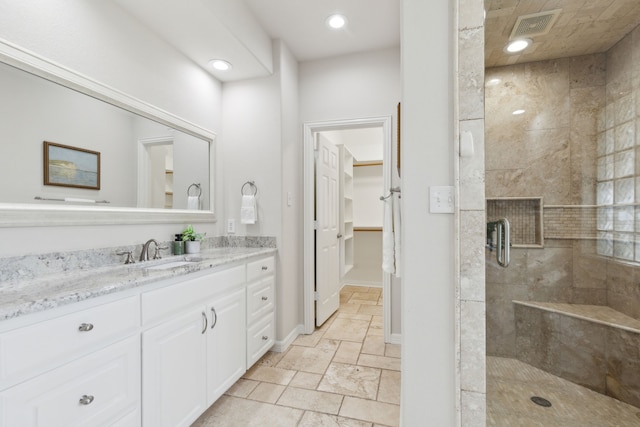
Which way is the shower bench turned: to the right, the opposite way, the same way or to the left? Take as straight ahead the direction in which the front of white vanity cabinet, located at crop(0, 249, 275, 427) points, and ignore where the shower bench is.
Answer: the opposite way

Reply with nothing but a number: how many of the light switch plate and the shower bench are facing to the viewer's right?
0

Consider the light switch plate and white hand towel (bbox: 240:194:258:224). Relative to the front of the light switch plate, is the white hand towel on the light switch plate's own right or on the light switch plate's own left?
on the light switch plate's own right

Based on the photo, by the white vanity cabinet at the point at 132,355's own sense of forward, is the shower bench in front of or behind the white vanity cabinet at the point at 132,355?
in front

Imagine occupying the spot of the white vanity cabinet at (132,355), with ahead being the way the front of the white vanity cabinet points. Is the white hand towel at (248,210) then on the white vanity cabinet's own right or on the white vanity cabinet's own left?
on the white vanity cabinet's own left

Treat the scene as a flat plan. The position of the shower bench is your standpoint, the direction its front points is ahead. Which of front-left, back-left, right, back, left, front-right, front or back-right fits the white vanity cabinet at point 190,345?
front

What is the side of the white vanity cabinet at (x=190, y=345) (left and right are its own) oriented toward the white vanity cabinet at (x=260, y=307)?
left

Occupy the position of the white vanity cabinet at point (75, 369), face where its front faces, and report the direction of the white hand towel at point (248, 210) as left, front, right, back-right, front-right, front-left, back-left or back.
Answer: left

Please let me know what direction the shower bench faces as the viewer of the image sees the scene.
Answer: facing the viewer and to the left of the viewer

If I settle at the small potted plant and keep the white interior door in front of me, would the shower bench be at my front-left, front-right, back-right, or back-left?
front-right

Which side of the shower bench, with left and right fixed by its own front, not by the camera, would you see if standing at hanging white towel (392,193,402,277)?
front

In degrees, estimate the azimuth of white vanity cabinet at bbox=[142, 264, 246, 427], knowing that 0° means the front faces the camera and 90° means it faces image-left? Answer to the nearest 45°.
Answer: approximately 315°

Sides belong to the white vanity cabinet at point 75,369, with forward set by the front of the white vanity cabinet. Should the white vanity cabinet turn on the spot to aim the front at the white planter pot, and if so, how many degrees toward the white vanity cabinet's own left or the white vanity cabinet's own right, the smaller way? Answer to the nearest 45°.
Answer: approximately 90° to the white vanity cabinet's own left

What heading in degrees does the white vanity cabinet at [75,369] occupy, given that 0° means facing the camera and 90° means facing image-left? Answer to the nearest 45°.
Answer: approximately 315°
